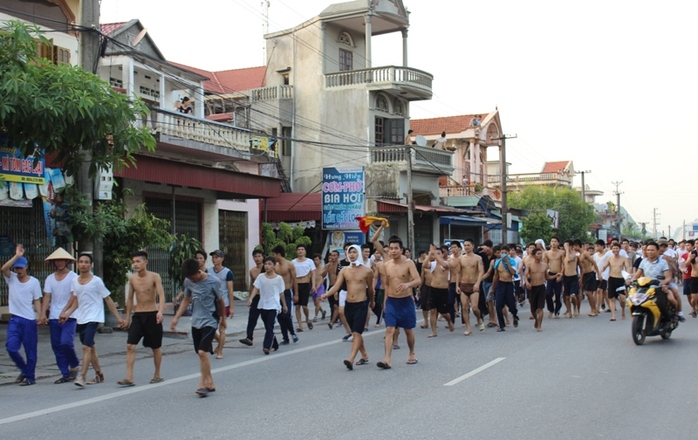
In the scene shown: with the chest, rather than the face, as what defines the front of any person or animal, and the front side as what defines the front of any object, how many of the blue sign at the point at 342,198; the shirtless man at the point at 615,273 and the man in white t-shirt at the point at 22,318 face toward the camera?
3

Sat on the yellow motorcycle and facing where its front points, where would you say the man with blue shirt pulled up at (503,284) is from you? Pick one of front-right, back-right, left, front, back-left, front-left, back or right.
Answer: right

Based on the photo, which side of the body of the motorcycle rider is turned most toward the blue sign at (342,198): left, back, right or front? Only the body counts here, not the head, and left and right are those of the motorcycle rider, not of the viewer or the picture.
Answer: right

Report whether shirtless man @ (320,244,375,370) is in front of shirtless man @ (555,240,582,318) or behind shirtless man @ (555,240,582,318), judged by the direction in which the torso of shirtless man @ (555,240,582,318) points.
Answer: in front

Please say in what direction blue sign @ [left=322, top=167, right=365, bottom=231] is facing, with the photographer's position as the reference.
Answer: facing the viewer

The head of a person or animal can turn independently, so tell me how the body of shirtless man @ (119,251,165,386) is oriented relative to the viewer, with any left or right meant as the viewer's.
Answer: facing the viewer and to the left of the viewer

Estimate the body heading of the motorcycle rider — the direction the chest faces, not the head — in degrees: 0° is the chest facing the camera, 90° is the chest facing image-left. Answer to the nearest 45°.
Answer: approximately 45°

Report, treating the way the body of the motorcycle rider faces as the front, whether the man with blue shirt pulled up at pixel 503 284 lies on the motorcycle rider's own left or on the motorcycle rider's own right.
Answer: on the motorcycle rider's own right

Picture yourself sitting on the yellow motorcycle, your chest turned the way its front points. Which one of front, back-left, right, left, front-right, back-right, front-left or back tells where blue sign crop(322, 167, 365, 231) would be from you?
right

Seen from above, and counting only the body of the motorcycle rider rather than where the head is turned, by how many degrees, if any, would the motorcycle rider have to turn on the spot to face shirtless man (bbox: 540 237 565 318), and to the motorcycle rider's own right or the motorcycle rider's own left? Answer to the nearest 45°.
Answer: approximately 90° to the motorcycle rider's own right

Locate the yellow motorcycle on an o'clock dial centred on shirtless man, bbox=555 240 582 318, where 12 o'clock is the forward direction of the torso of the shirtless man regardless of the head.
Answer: The yellow motorcycle is roughly at 10 o'clock from the shirtless man.

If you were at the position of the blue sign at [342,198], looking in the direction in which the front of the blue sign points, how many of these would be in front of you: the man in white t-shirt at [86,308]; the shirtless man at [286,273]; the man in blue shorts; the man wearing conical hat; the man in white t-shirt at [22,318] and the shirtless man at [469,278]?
6
